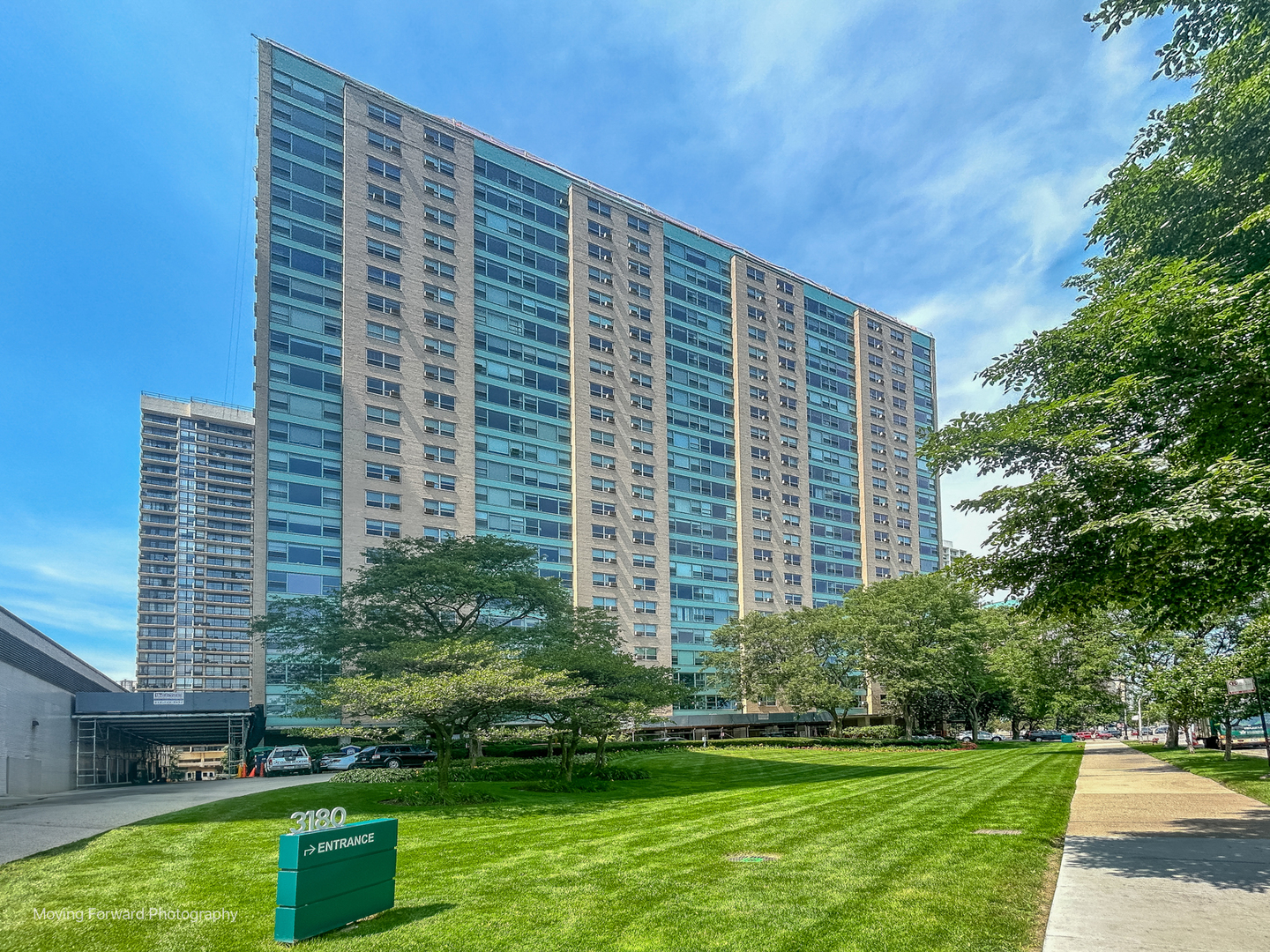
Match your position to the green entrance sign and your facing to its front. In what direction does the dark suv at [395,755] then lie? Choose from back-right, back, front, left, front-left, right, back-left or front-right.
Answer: back-left

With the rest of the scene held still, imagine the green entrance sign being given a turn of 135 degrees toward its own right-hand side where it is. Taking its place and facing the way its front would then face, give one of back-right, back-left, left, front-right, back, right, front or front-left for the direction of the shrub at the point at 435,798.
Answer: right

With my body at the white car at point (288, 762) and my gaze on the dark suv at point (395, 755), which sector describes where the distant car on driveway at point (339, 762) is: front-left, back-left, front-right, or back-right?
front-left

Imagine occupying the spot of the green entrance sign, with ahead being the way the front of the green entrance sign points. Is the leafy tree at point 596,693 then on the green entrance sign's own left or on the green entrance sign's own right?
on the green entrance sign's own left

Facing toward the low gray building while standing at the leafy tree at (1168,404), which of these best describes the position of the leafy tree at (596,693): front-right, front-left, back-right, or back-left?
front-right

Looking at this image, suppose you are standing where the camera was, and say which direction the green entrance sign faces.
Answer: facing the viewer and to the right of the viewer

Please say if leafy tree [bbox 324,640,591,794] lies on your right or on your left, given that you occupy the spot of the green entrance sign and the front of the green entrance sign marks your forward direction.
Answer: on your left

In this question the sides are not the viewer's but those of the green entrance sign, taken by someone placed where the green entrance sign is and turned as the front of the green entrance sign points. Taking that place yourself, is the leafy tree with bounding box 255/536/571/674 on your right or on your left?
on your left

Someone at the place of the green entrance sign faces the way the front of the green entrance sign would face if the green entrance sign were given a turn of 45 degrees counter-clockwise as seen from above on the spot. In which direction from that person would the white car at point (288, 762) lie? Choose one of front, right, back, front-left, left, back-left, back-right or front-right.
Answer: left

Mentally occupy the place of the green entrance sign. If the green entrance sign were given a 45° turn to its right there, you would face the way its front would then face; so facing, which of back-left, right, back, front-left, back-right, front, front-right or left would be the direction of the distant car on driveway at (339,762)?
back
